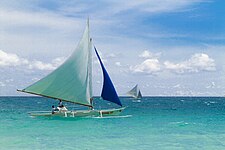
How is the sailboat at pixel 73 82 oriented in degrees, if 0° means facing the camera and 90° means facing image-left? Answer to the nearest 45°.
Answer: approximately 270°
